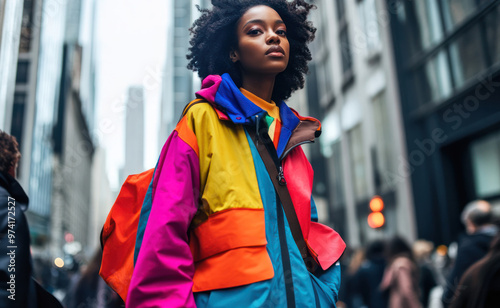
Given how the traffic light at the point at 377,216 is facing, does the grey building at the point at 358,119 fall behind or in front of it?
behind

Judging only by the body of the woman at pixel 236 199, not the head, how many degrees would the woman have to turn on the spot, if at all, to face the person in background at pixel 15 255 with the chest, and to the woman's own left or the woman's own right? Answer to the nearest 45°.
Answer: approximately 135° to the woman's own right

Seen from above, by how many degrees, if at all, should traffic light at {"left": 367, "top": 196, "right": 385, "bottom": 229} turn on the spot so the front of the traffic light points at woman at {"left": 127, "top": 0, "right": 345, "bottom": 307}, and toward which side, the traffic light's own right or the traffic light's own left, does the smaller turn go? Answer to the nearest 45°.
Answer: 0° — it already faces them

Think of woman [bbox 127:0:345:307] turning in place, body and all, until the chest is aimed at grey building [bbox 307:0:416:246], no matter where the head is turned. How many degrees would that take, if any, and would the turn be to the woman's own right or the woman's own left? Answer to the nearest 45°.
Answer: approximately 135° to the woman's own left

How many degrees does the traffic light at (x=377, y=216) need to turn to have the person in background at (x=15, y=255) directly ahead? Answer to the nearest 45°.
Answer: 0° — it already faces them

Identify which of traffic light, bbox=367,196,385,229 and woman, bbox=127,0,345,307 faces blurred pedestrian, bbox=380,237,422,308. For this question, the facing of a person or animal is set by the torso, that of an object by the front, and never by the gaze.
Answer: the traffic light

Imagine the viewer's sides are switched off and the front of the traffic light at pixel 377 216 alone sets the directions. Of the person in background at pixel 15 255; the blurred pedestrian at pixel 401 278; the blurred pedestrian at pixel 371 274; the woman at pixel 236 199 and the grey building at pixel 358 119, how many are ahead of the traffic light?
4

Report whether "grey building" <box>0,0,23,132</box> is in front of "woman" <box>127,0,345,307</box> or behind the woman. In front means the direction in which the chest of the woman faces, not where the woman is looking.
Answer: behind

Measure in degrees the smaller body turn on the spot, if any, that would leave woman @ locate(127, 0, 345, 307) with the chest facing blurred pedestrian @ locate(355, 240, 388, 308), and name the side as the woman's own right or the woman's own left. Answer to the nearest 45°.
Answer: approximately 135° to the woman's own left

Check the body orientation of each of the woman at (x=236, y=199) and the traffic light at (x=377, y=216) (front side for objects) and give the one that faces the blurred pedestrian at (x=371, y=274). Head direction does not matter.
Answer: the traffic light

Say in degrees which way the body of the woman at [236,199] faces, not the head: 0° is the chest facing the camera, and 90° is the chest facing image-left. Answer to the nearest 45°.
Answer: approximately 315°

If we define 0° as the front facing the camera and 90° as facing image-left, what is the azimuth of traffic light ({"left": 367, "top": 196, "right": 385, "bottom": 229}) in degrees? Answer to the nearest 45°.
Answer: approximately 0°
